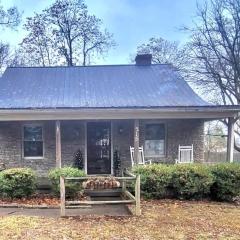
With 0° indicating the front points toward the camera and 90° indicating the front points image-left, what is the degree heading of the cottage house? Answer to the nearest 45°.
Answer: approximately 0°

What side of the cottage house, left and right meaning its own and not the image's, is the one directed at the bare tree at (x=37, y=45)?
back

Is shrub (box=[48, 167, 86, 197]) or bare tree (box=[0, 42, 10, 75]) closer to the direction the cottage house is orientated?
the shrub

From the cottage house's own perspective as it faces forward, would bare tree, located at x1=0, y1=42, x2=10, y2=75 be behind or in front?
behind

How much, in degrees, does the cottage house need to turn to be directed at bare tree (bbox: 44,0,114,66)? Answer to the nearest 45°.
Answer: approximately 180°

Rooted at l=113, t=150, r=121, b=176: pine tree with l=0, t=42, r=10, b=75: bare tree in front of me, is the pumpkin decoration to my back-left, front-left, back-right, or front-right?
back-left

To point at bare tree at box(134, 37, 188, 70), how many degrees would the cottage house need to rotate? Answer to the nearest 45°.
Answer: approximately 180°

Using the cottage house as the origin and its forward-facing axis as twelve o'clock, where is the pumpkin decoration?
The pumpkin decoration is roughly at 12 o'clock from the cottage house.

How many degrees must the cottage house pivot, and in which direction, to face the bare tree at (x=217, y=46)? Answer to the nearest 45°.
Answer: approximately 135° to its left
